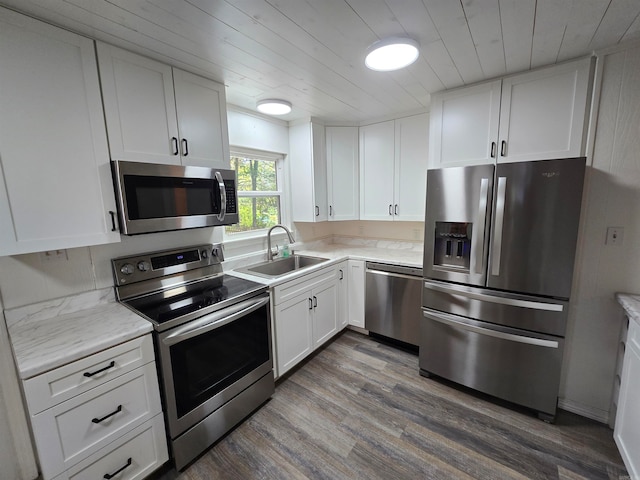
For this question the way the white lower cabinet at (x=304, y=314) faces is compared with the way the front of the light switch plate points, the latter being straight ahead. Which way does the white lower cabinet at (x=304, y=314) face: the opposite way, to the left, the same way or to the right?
to the left

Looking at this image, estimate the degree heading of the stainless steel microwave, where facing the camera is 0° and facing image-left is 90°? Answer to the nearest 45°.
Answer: approximately 315°

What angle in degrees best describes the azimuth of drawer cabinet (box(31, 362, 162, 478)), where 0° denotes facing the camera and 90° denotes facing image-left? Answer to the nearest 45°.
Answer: approximately 315°

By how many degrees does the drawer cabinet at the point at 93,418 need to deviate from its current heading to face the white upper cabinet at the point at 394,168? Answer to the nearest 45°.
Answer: approximately 45° to its left
